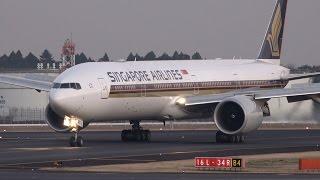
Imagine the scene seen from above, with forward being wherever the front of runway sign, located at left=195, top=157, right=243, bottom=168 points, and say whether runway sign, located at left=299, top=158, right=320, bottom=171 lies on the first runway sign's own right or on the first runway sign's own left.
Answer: on the first runway sign's own left

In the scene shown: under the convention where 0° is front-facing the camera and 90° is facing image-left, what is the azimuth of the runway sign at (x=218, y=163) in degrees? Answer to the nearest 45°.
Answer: approximately 0°
